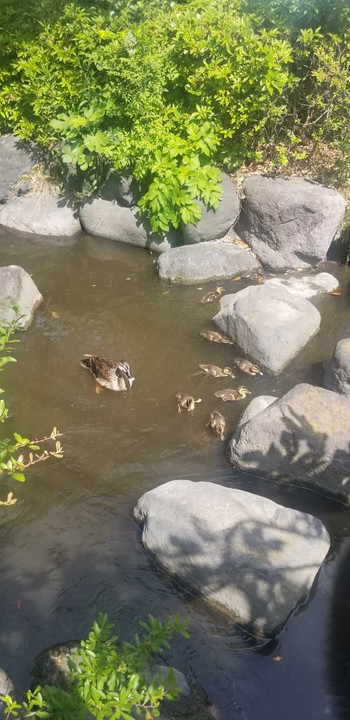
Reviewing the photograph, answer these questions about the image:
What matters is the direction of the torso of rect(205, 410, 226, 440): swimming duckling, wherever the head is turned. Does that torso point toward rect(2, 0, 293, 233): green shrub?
yes

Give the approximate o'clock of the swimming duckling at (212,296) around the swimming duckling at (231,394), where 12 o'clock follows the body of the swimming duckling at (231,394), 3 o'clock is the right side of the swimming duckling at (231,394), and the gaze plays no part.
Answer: the swimming duckling at (212,296) is roughly at 9 o'clock from the swimming duckling at (231,394).

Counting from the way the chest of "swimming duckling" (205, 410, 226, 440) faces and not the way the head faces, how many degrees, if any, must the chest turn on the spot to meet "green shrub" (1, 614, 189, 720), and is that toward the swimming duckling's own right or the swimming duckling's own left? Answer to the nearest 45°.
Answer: approximately 180°

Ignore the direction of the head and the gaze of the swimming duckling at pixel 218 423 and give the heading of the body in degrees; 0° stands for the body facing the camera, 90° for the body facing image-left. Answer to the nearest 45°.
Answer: approximately 180°

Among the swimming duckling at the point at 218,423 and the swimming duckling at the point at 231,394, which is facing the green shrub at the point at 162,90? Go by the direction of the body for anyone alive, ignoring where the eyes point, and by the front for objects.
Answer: the swimming duckling at the point at 218,423

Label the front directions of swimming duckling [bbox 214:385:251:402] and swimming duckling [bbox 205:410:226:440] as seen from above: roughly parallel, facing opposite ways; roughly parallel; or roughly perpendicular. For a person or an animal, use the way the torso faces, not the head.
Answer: roughly perpendicular

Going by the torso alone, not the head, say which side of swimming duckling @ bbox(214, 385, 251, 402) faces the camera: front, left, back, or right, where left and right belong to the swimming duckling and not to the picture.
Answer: right

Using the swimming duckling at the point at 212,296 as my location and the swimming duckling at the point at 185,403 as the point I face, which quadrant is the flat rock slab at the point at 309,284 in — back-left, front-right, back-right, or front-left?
back-left
